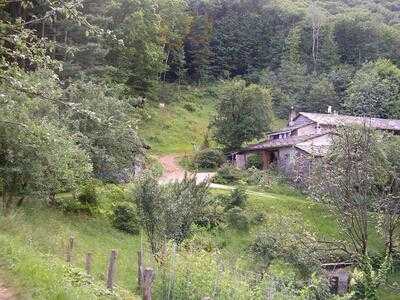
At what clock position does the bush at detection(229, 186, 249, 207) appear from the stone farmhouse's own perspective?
The bush is roughly at 11 o'clock from the stone farmhouse.

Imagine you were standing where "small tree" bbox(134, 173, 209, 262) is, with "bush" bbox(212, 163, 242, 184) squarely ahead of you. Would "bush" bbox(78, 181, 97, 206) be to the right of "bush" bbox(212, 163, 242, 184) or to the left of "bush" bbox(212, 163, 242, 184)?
left

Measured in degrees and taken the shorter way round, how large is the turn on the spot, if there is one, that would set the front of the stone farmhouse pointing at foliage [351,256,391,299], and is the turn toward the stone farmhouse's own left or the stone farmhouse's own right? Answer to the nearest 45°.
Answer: approximately 45° to the stone farmhouse's own left

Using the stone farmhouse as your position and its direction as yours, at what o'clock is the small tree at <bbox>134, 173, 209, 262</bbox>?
The small tree is roughly at 11 o'clock from the stone farmhouse.

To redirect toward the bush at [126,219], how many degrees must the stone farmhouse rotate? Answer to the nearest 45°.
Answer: approximately 45° to its left

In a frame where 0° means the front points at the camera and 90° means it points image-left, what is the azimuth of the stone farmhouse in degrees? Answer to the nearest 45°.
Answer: approximately 45°

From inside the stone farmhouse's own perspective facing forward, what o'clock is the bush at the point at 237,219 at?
The bush is roughly at 11 o'clock from the stone farmhouse.
